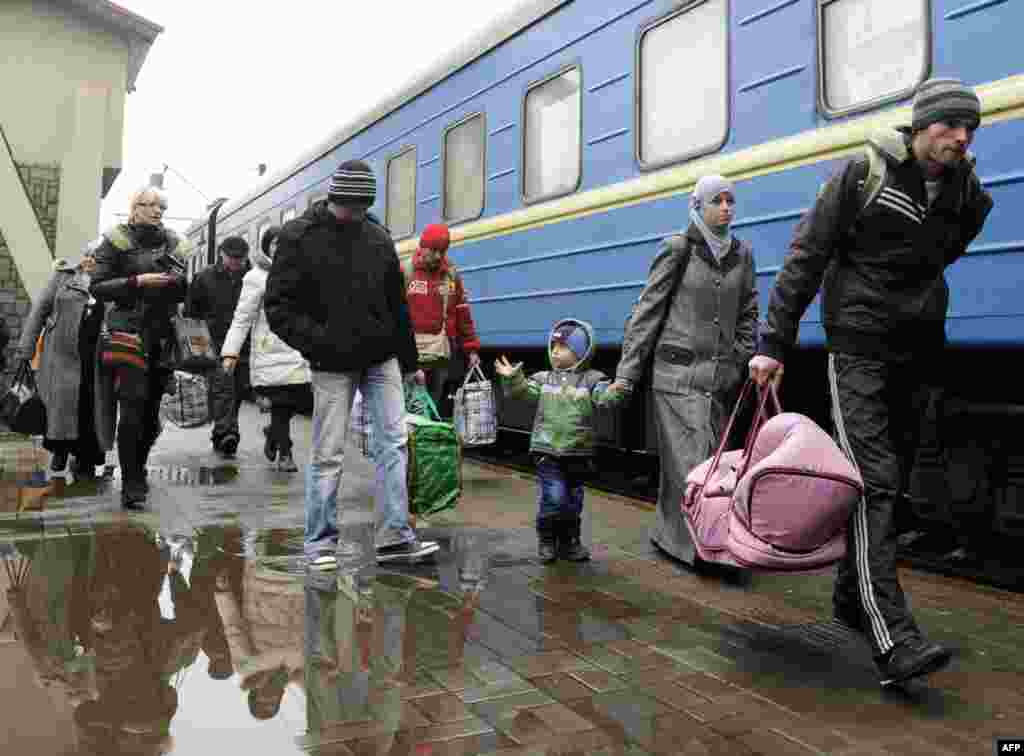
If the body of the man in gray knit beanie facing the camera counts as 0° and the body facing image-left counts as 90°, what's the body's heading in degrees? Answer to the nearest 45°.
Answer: approximately 315°

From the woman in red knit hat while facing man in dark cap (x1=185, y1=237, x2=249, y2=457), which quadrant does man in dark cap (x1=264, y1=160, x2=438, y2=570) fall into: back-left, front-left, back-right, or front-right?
back-left

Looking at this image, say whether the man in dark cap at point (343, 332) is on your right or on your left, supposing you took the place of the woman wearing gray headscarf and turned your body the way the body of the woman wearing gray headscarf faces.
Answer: on your right

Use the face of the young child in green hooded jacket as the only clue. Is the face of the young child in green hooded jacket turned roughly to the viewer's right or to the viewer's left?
to the viewer's left
